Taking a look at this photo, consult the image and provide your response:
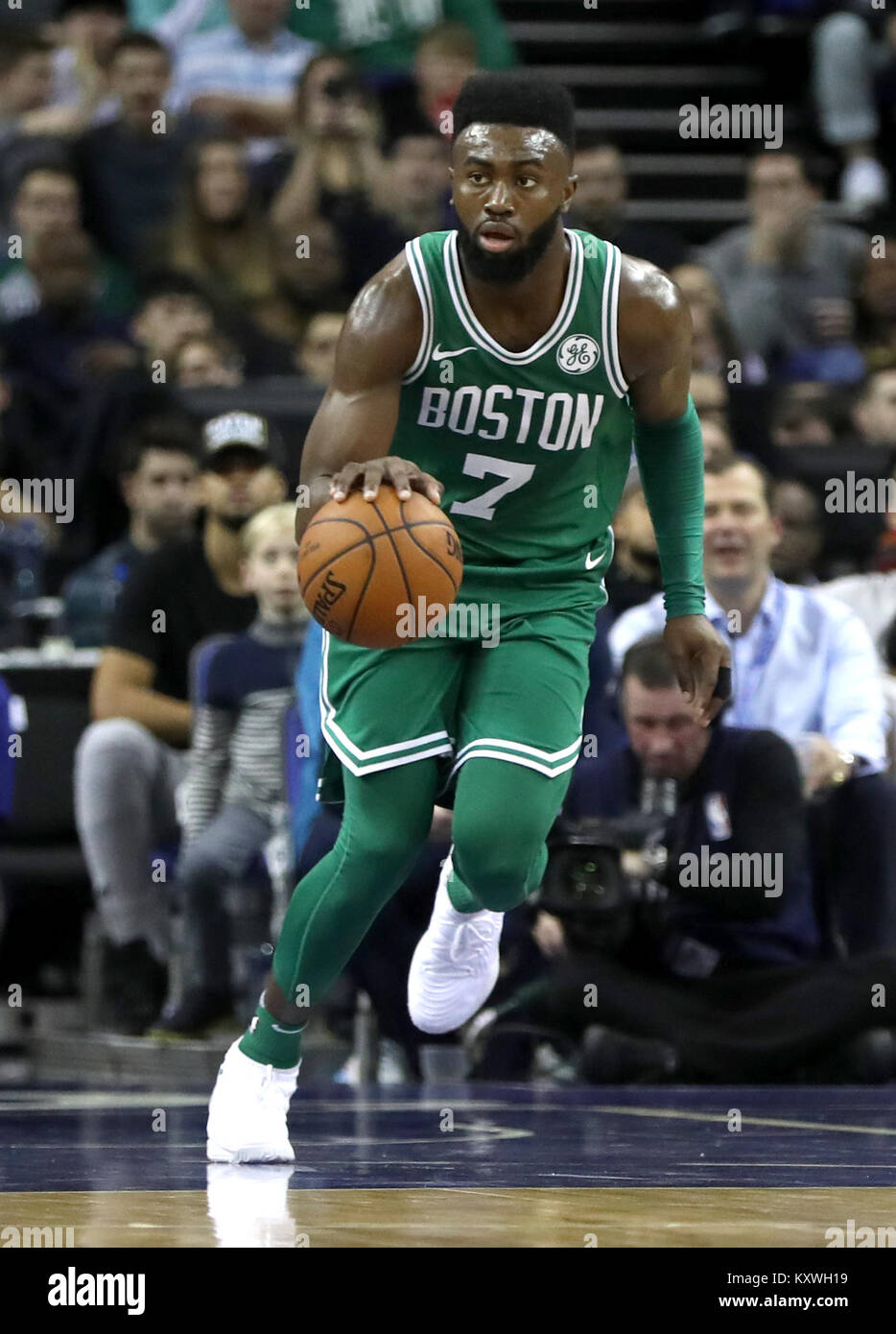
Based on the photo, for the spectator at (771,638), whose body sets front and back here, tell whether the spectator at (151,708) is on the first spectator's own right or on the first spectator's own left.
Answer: on the first spectator's own right

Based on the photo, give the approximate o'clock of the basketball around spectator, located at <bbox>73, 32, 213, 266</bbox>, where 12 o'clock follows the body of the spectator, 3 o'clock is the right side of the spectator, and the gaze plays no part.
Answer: The basketball is roughly at 12 o'clock from the spectator.

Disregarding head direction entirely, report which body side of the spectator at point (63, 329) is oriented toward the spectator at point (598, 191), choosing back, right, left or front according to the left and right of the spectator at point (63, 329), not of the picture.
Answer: left
